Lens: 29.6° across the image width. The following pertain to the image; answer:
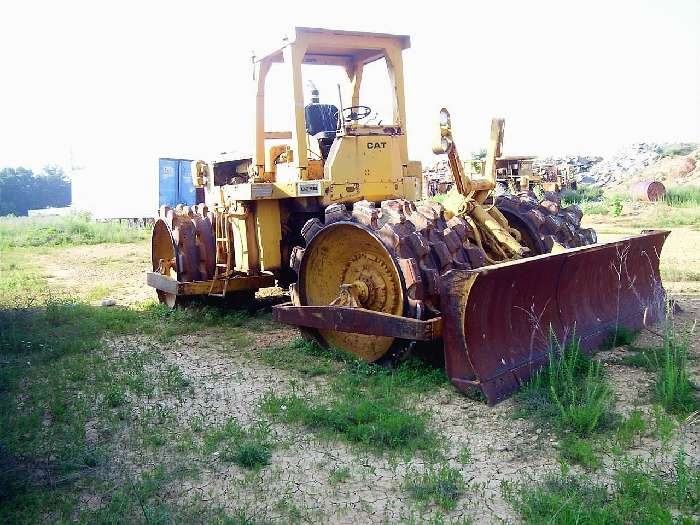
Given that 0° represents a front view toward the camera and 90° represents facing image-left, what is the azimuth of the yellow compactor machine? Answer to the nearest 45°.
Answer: approximately 315°

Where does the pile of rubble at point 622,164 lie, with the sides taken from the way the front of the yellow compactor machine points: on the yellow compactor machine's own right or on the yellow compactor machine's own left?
on the yellow compactor machine's own left

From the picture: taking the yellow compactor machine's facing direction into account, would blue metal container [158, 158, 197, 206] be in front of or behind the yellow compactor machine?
behind
